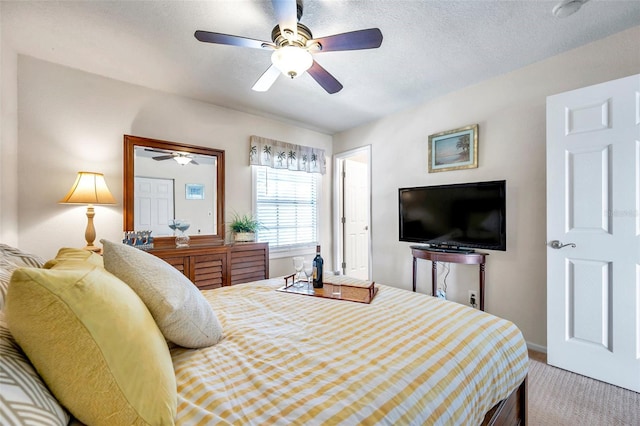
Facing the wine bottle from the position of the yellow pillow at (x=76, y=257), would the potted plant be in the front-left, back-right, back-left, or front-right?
front-left

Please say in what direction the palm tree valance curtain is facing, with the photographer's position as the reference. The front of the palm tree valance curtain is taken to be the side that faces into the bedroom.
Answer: facing the viewer and to the right of the viewer

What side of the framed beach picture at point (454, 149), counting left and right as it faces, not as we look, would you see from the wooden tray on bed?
front

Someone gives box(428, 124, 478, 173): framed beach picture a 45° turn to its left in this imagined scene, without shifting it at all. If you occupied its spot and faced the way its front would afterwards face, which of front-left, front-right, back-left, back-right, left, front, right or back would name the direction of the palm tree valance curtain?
right

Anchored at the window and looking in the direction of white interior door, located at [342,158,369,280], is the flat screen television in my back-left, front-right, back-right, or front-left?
front-right

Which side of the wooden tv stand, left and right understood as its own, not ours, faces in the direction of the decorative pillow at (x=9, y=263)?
front

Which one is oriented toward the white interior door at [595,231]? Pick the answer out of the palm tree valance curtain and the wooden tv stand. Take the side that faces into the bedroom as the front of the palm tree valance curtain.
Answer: the palm tree valance curtain

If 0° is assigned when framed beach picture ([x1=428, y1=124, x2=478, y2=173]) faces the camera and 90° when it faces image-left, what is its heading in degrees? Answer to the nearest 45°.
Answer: approximately 45°

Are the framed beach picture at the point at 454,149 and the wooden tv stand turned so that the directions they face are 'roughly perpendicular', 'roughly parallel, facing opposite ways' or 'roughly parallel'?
roughly parallel

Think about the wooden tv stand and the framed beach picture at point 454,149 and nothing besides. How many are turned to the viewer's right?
0

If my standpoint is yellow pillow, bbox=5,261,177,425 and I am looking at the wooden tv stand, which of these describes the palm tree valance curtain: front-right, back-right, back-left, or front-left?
front-left

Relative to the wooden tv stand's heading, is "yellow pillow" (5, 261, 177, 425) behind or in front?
in front

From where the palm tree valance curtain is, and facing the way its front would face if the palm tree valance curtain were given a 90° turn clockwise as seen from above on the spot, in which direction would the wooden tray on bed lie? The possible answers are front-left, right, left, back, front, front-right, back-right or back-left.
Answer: front-left

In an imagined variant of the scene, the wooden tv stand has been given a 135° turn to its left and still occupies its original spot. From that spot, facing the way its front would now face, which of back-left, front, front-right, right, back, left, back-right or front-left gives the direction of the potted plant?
back

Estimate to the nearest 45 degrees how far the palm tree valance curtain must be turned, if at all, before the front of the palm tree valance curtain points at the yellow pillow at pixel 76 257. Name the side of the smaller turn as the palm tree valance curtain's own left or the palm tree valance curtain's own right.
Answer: approximately 45° to the palm tree valance curtain's own right
